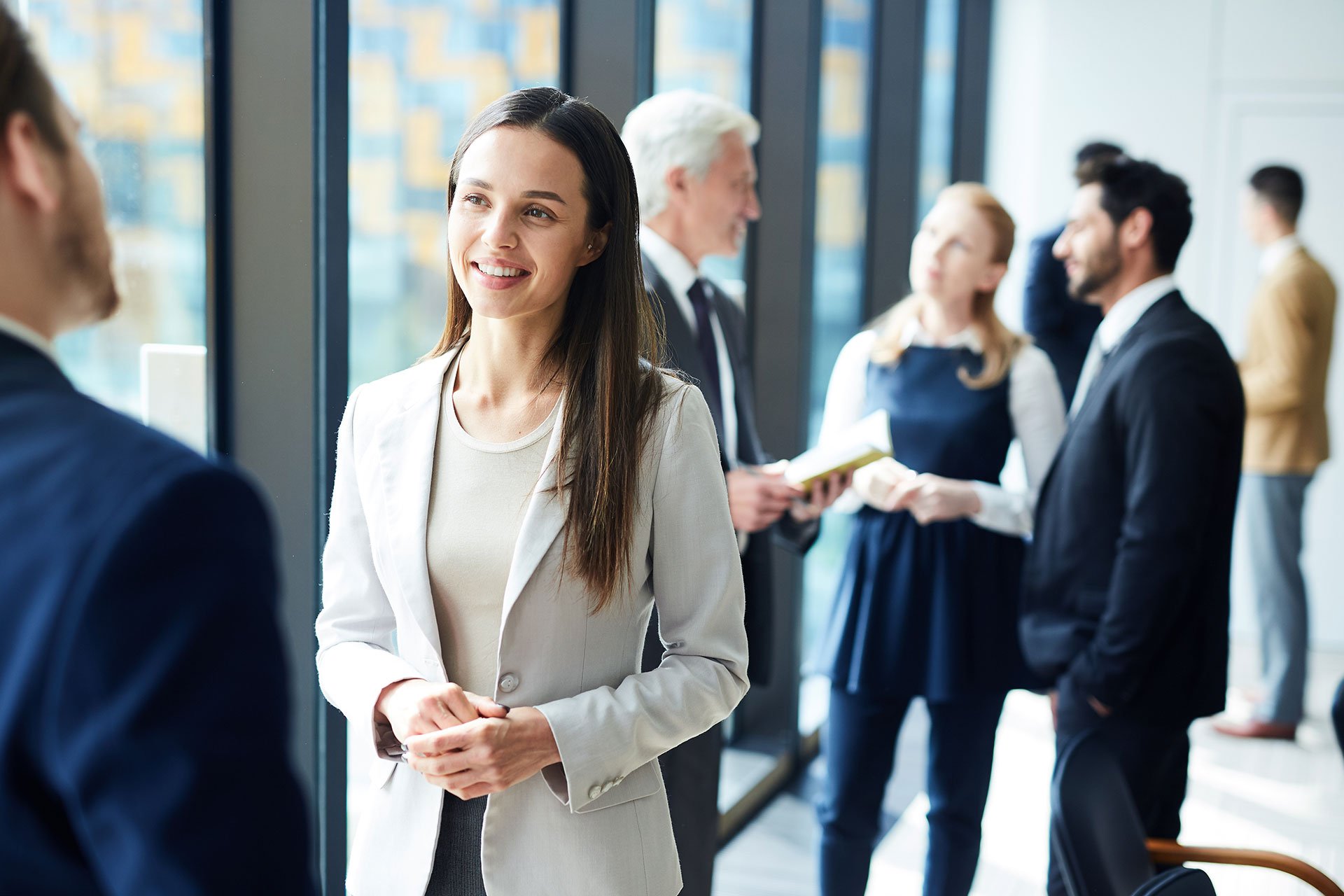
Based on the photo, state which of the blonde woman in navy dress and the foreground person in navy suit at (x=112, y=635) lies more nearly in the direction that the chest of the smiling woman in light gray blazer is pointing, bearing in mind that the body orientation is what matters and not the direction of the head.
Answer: the foreground person in navy suit

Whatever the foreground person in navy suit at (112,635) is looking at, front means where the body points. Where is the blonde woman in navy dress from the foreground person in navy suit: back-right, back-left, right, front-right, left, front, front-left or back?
front

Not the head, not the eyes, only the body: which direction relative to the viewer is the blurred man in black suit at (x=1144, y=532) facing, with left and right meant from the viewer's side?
facing to the left of the viewer

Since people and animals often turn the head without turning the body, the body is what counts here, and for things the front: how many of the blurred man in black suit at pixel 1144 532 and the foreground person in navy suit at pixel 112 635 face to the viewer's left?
1

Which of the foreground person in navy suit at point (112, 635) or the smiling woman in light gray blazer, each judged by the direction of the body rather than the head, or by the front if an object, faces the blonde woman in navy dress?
the foreground person in navy suit

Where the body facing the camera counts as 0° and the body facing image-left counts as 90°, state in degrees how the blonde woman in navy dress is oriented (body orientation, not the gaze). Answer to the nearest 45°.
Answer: approximately 45°

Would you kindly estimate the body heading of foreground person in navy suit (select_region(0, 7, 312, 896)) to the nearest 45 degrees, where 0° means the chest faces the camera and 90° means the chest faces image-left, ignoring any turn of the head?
approximately 225°

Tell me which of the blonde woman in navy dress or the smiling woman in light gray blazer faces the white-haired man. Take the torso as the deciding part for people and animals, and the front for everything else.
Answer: the blonde woman in navy dress

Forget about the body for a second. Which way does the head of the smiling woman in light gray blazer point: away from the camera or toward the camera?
toward the camera

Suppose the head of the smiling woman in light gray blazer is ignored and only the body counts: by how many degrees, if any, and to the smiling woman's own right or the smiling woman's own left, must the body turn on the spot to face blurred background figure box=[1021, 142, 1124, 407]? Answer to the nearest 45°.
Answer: approximately 180°

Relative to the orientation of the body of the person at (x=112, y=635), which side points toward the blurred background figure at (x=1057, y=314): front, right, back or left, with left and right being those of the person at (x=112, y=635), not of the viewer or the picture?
front

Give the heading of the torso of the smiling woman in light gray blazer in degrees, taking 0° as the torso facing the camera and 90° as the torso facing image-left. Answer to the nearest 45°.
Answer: approximately 45°

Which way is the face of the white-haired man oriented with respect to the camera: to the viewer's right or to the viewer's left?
to the viewer's right
